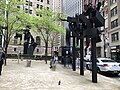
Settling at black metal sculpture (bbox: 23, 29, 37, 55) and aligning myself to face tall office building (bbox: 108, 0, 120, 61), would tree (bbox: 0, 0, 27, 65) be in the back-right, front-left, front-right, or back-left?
back-right

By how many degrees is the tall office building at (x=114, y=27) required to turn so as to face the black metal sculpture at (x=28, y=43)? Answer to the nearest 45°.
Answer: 0° — it already faces it

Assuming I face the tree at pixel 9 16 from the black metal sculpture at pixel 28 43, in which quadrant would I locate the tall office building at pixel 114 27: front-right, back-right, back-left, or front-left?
back-left

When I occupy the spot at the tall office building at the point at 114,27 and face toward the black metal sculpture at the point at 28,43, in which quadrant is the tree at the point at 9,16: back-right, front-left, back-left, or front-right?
front-left

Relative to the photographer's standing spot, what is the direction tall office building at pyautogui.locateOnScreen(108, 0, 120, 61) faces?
facing the viewer and to the left of the viewer

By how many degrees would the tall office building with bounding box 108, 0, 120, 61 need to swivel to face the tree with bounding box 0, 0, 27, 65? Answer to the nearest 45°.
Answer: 0° — it already faces it

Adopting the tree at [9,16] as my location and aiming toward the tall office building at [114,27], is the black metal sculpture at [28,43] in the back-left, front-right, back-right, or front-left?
front-left
